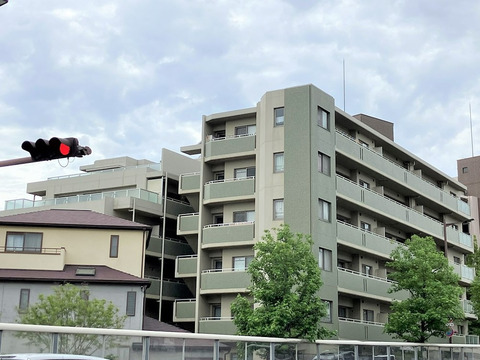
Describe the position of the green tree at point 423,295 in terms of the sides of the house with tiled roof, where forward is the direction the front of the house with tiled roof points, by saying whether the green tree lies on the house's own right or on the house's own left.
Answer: on the house's own left

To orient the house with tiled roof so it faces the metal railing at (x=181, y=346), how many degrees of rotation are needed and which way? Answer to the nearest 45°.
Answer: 0° — it already faces it

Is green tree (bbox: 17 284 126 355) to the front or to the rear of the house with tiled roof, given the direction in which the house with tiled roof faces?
to the front

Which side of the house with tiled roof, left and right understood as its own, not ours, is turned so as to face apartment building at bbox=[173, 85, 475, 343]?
left

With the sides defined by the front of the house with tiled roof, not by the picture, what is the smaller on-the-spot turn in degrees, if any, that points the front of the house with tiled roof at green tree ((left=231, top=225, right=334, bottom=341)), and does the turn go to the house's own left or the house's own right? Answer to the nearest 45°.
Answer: approximately 45° to the house's own left

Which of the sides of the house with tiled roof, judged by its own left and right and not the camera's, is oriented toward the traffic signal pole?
front

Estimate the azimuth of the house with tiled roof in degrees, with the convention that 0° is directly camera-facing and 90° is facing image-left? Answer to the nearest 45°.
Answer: approximately 0°
